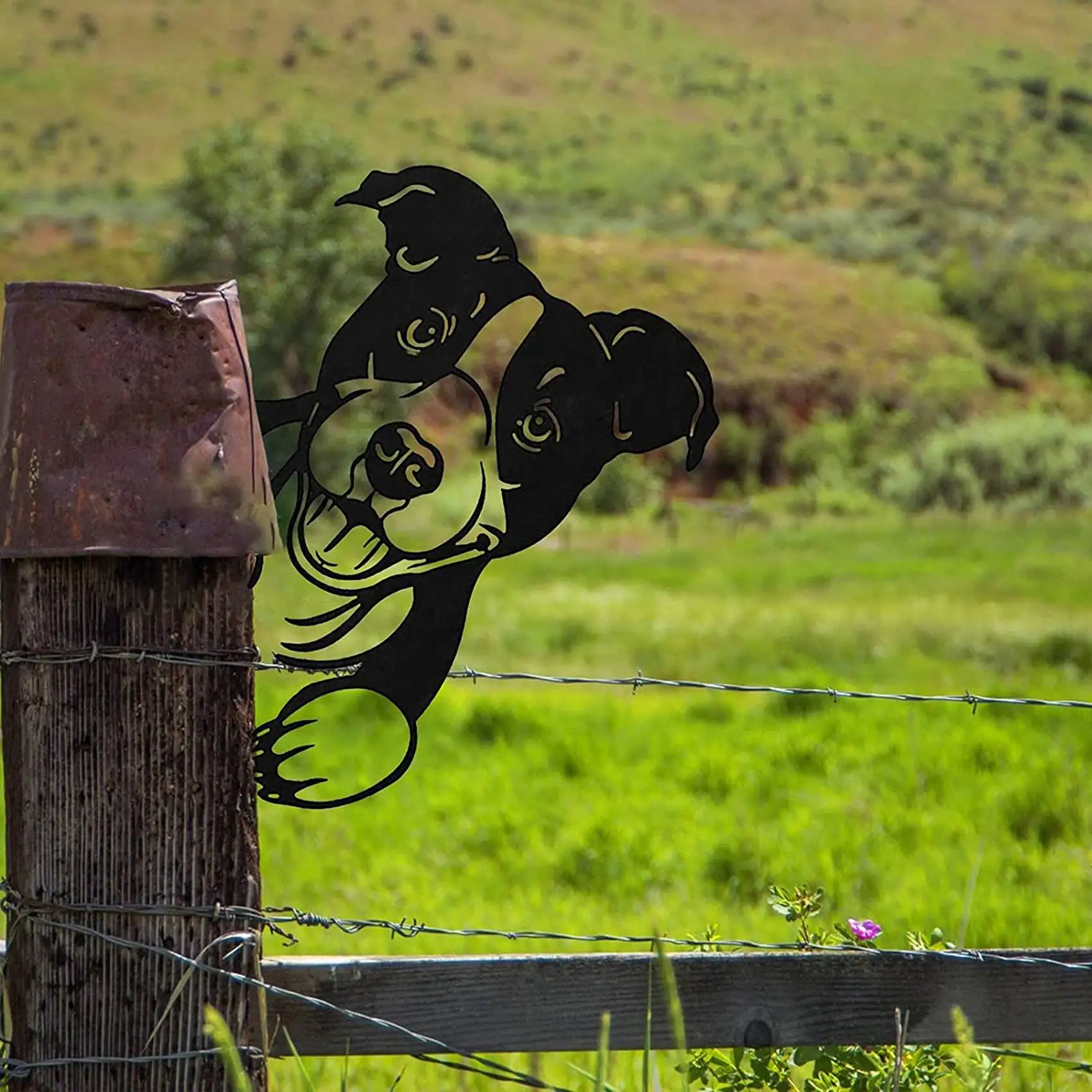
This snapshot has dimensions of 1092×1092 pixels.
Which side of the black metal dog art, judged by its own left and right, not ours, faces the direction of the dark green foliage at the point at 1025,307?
back

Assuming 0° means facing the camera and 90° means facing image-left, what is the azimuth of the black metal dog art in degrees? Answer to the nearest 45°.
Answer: approximately 0°

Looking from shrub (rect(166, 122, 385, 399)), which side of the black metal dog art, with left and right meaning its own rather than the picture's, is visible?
back

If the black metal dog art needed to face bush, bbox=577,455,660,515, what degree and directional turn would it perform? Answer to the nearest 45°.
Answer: approximately 180°

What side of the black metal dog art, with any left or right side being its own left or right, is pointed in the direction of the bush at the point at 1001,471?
back
